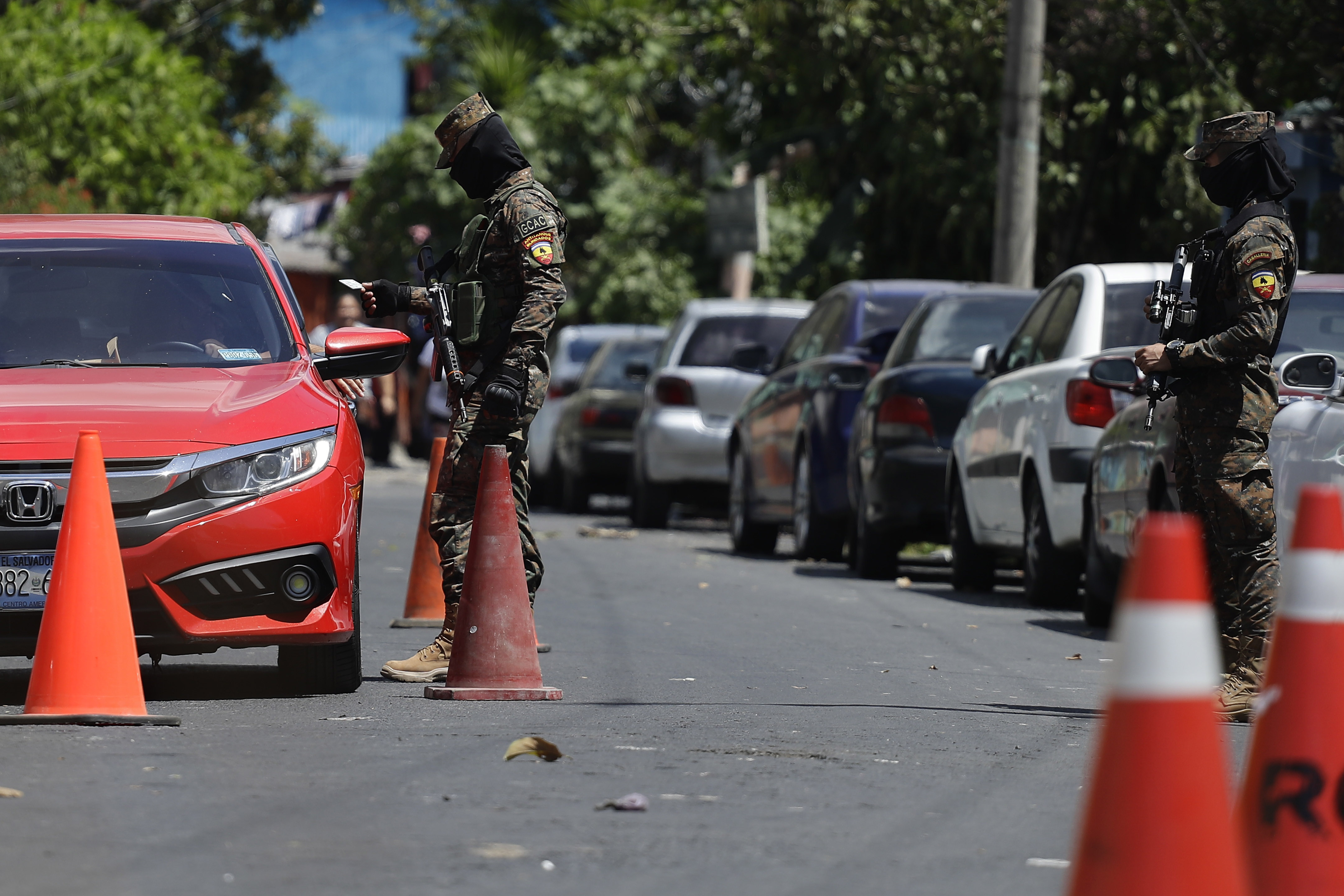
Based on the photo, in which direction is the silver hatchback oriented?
away from the camera

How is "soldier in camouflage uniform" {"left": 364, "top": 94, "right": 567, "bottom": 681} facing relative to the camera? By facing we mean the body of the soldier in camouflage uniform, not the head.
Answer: to the viewer's left

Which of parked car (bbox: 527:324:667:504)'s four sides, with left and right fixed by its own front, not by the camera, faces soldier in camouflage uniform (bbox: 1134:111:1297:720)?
back

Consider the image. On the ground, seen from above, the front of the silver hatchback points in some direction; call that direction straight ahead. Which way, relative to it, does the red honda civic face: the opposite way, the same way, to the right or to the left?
the opposite way

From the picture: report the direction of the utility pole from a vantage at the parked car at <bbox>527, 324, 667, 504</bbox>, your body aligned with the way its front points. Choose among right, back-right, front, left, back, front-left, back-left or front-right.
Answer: back-right

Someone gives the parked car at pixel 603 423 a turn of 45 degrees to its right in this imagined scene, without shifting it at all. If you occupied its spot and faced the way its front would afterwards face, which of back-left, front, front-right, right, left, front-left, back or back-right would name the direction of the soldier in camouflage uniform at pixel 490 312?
back-right

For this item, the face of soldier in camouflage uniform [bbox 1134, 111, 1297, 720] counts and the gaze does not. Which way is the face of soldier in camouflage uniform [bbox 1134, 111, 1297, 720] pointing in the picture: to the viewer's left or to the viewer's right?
to the viewer's left

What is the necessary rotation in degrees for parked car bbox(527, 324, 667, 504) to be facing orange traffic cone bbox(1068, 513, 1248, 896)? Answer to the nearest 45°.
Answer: approximately 180°

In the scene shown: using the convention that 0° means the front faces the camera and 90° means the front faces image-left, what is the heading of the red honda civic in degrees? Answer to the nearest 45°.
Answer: approximately 0°

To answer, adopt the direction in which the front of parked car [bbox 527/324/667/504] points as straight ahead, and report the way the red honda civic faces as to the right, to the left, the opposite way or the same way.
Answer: the opposite way

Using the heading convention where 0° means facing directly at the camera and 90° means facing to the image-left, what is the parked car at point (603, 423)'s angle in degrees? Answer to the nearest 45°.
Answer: approximately 180°

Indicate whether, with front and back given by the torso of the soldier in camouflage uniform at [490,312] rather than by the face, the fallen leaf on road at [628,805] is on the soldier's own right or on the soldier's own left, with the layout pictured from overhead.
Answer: on the soldier's own left

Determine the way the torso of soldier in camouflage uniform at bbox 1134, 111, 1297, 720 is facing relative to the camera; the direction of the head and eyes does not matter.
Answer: to the viewer's left

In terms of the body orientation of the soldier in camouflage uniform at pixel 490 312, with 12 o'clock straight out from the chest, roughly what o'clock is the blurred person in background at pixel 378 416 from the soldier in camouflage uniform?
The blurred person in background is roughly at 3 o'clock from the soldier in camouflage uniform.

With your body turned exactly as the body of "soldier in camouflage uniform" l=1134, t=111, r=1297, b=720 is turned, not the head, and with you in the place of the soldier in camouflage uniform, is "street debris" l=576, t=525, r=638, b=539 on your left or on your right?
on your right

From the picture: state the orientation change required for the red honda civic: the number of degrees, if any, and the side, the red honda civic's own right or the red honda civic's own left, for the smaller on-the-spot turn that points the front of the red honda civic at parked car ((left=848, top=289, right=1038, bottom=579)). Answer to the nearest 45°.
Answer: approximately 135° to the red honda civic's own left
